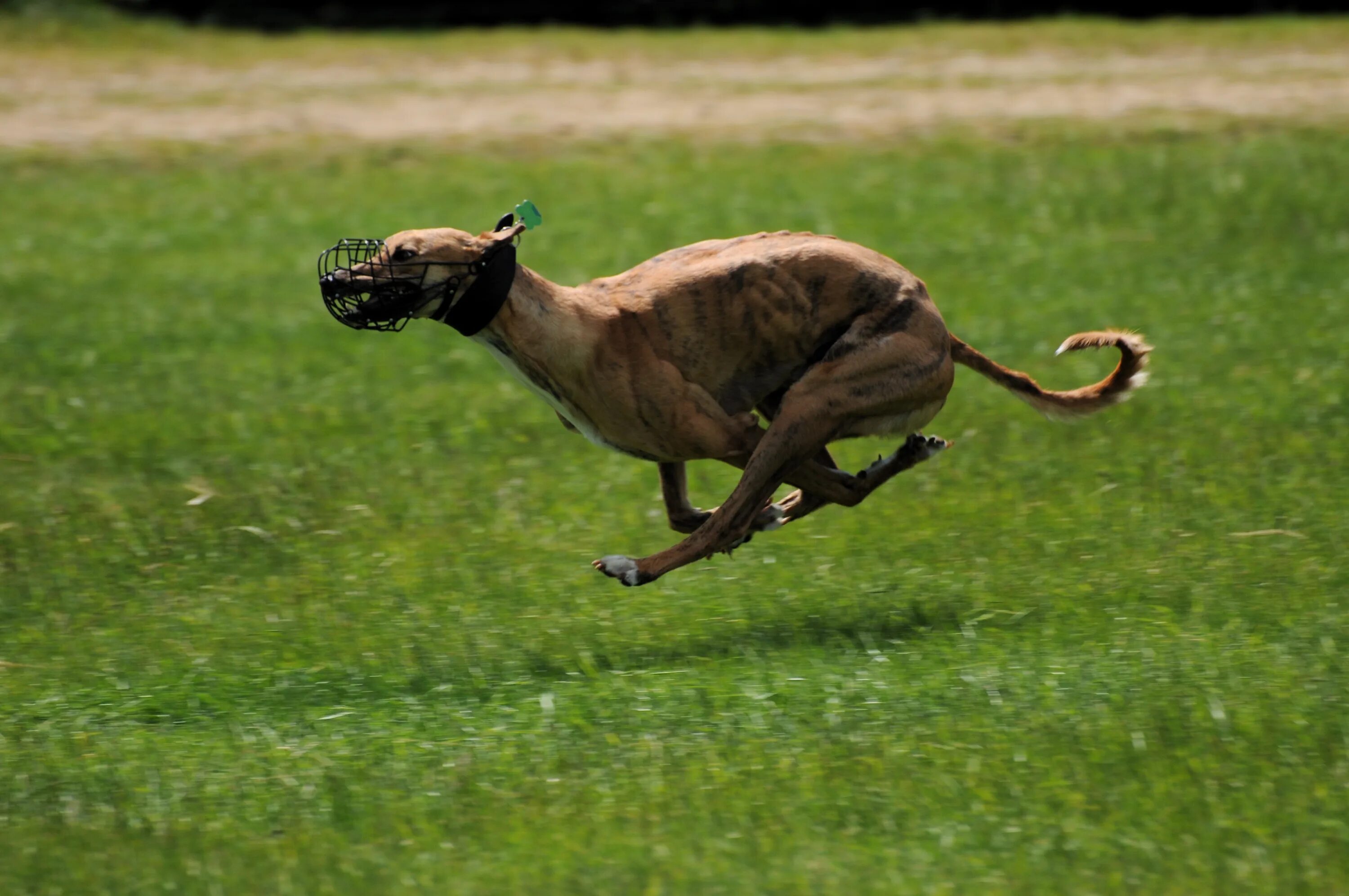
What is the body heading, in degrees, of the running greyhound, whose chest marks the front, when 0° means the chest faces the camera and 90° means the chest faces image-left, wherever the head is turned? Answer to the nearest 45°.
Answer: approximately 90°
